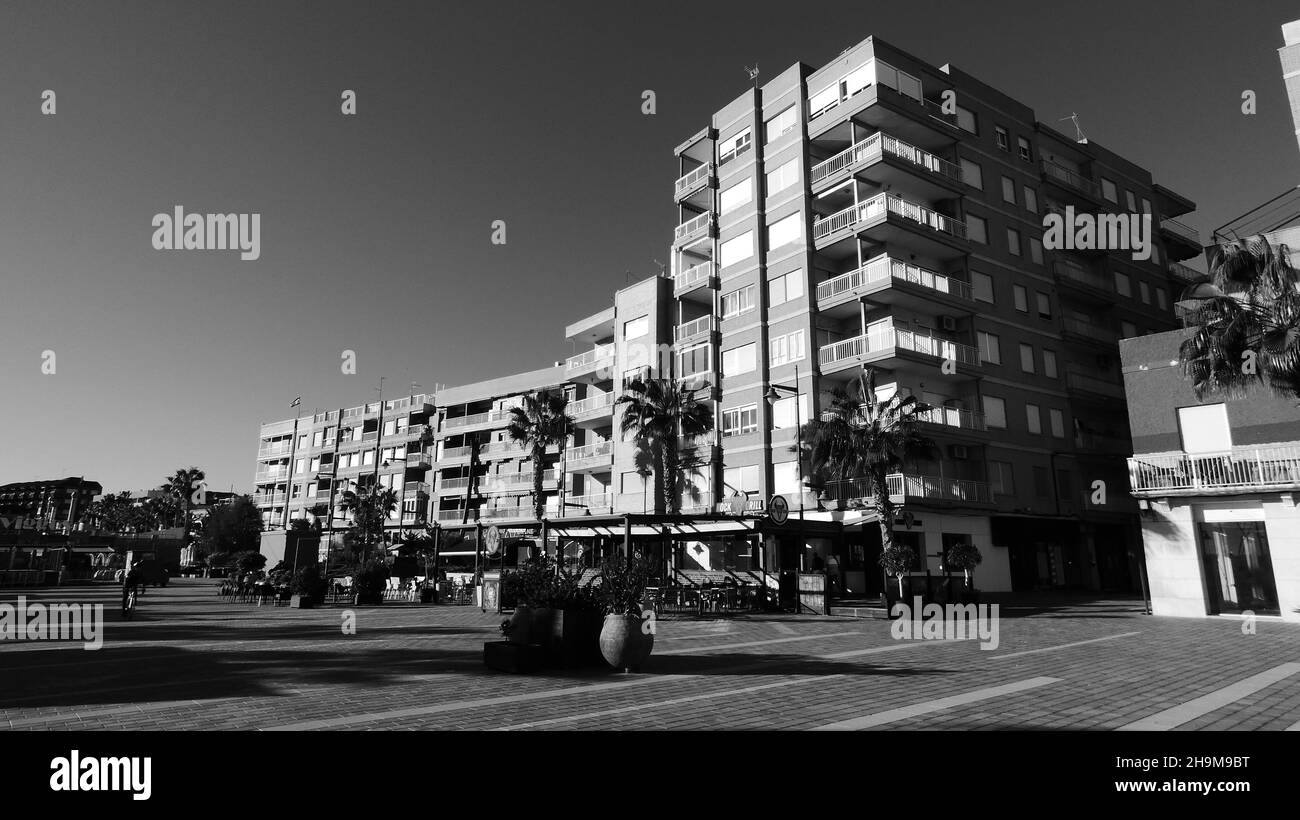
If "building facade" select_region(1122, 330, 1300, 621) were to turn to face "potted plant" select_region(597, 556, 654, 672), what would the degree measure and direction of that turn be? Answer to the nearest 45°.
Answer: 0° — it already faces it

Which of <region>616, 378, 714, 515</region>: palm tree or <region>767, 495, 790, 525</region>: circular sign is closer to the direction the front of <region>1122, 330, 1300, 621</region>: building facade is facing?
the circular sign

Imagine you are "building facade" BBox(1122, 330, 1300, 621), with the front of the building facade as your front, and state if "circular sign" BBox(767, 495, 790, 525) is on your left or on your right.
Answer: on your right

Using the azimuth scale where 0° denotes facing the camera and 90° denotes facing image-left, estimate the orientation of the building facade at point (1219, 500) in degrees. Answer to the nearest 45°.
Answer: approximately 0°
